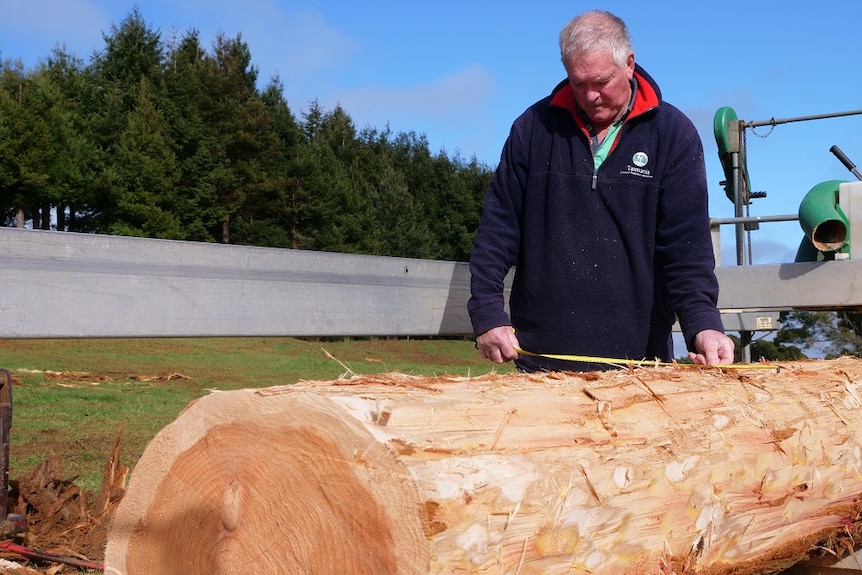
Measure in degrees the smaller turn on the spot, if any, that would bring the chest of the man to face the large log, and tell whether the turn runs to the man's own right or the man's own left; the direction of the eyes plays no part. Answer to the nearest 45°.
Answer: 0° — they already face it

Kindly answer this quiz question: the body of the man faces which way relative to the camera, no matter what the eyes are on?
toward the camera
